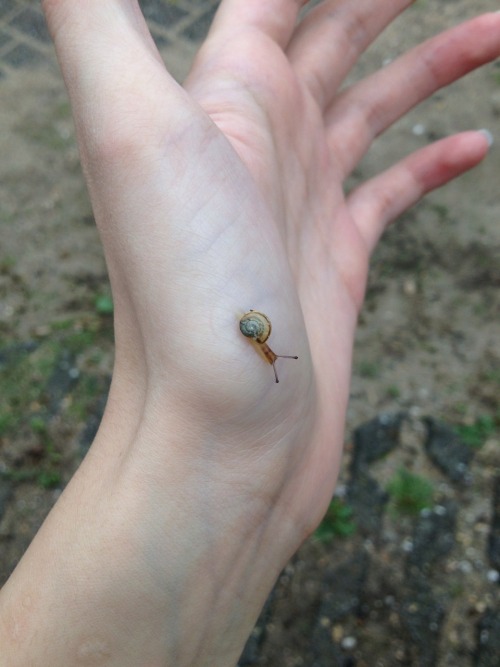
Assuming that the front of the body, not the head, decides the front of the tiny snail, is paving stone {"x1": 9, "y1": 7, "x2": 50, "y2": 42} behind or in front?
behind

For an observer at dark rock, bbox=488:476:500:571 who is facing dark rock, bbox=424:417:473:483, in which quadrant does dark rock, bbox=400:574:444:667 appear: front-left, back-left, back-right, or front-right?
back-left

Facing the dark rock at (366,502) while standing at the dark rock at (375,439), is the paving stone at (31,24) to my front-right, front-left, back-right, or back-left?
back-right

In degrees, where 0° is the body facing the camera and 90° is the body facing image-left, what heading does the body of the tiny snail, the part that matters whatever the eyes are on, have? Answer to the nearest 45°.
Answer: approximately 315°
